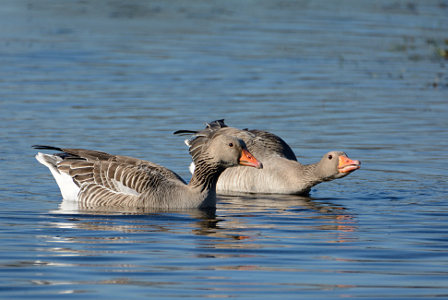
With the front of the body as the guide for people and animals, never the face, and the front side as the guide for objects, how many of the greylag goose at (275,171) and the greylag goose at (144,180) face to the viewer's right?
2

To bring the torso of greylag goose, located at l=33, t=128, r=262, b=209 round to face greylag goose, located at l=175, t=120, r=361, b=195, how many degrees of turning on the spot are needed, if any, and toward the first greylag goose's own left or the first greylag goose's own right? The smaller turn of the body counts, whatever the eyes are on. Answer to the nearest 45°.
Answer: approximately 45° to the first greylag goose's own left

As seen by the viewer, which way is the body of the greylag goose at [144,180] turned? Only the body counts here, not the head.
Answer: to the viewer's right

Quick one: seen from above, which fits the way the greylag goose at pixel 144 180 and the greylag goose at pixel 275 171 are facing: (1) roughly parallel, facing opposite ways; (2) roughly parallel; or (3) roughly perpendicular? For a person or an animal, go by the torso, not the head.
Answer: roughly parallel

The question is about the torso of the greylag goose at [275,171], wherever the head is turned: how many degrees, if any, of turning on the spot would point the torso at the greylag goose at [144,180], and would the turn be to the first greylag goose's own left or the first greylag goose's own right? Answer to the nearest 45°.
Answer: approximately 135° to the first greylag goose's own right

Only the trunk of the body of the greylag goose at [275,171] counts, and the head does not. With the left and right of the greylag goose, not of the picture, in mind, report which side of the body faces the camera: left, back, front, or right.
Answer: right
